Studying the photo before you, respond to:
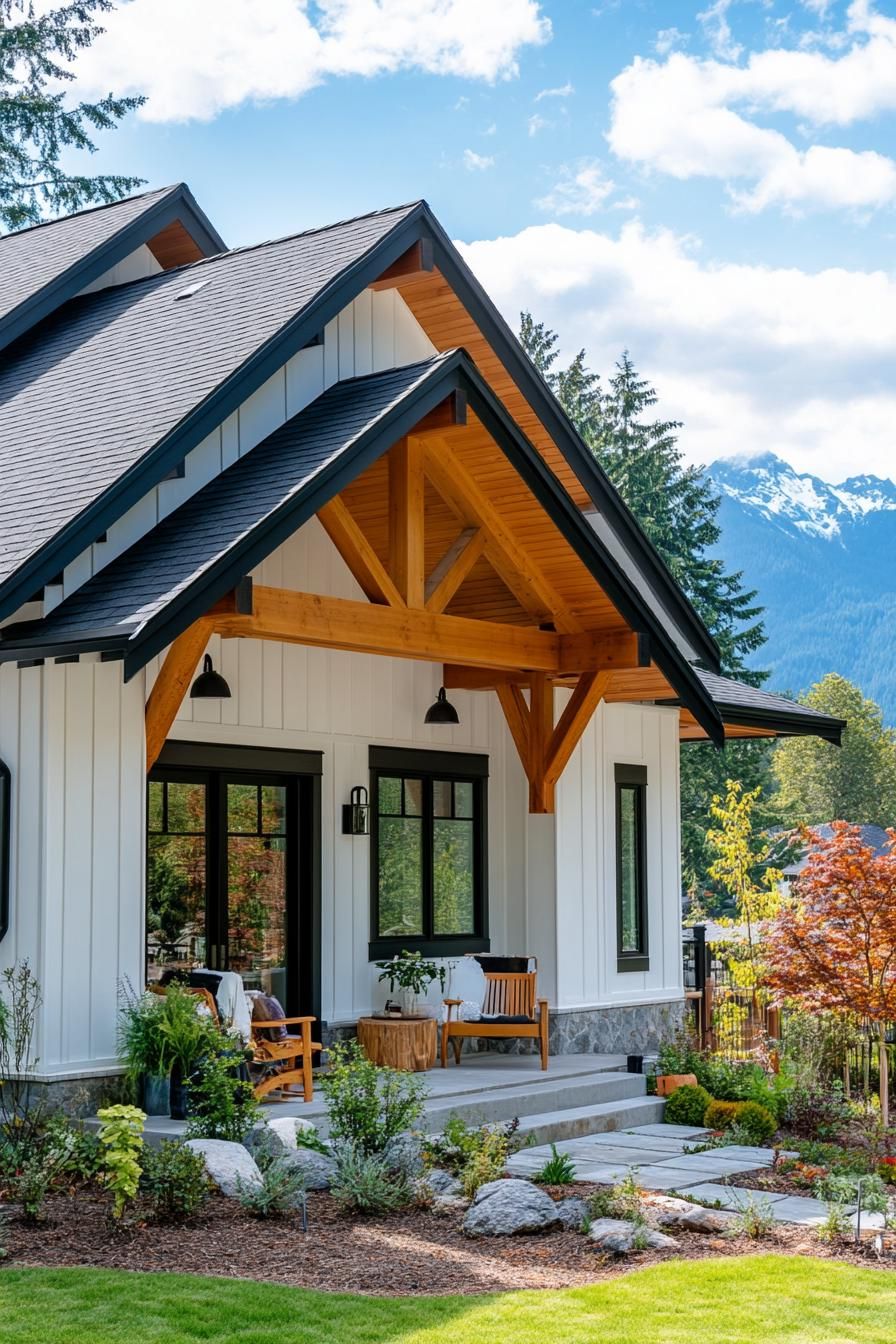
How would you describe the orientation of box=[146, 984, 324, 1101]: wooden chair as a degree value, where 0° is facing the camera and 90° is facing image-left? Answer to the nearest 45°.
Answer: approximately 315°

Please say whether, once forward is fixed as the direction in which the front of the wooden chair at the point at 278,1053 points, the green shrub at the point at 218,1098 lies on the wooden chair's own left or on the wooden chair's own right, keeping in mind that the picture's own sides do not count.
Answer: on the wooden chair's own right

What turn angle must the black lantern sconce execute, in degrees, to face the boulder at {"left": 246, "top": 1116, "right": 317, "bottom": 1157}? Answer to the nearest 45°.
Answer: approximately 45° to its right

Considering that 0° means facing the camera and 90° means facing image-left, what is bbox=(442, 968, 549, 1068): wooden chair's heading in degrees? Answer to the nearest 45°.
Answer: approximately 0°

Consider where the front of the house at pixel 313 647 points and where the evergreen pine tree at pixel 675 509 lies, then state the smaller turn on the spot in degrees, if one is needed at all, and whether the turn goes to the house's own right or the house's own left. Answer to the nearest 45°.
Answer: approximately 135° to the house's own left

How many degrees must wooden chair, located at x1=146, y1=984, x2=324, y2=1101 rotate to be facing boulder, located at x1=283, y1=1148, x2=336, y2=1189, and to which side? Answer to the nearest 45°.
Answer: approximately 45° to its right

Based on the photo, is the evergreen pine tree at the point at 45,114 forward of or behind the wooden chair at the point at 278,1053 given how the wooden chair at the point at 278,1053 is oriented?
behind
